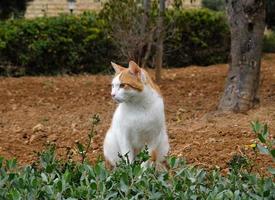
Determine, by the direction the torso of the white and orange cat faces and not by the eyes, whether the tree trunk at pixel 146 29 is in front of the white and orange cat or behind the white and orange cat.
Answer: behind

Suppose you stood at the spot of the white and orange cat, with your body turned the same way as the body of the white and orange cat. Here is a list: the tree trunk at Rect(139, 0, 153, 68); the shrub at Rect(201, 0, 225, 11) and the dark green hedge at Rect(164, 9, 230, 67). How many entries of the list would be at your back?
3

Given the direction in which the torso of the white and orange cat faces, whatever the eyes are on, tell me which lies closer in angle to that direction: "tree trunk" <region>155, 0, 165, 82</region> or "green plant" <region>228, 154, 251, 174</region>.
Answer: the green plant

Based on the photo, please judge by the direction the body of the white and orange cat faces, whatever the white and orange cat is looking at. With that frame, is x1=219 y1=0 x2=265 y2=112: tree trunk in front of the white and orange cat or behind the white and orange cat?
behind

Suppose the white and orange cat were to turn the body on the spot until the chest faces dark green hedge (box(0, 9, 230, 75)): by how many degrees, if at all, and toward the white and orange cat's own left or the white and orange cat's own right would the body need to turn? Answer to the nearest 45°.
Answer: approximately 180°

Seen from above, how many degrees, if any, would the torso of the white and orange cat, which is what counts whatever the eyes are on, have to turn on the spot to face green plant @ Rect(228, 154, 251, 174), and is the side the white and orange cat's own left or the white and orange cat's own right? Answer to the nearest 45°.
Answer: approximately 45° to the white and orange cat's own left

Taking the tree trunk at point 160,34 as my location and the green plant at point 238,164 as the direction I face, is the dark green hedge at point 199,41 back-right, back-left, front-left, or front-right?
back-left

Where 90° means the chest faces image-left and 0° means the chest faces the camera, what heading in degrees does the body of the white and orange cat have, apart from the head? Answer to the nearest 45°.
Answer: approximately 0°

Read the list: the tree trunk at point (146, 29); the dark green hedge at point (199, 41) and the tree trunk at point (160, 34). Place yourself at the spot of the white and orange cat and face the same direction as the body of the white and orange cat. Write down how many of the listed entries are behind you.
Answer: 3

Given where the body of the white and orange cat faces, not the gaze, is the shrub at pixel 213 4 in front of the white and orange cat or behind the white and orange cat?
behind

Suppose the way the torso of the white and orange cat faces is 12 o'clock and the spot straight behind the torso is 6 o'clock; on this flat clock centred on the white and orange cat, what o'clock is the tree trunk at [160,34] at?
The tree trunk is roughly at 6 o'clock from the white and orange cat.

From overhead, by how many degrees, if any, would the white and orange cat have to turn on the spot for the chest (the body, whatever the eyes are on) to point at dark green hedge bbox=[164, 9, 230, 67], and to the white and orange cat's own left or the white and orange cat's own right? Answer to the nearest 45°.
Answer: approximately 180°

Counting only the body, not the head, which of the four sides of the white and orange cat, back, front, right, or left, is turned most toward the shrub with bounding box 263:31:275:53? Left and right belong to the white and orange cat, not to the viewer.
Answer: back
